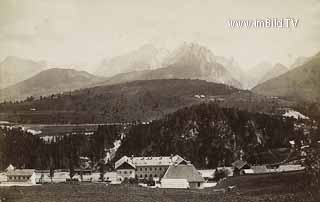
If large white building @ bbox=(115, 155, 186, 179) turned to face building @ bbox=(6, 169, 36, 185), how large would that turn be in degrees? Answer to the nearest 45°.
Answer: approximately 90° to its right

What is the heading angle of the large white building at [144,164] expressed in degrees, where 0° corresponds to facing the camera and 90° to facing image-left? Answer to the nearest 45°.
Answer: approximately 0°

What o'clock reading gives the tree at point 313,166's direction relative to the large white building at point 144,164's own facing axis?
The tree is roughly at 9 o'clock from the large white building.

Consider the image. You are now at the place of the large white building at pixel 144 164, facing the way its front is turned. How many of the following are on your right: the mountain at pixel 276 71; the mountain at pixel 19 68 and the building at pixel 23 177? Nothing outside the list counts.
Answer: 2

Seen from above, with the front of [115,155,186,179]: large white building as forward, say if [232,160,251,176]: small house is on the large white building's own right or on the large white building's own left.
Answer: on the large white building's own left

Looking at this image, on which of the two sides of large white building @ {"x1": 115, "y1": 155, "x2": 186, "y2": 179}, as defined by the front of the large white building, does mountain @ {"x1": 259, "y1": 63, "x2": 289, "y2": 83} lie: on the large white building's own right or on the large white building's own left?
on the large white building's own left
